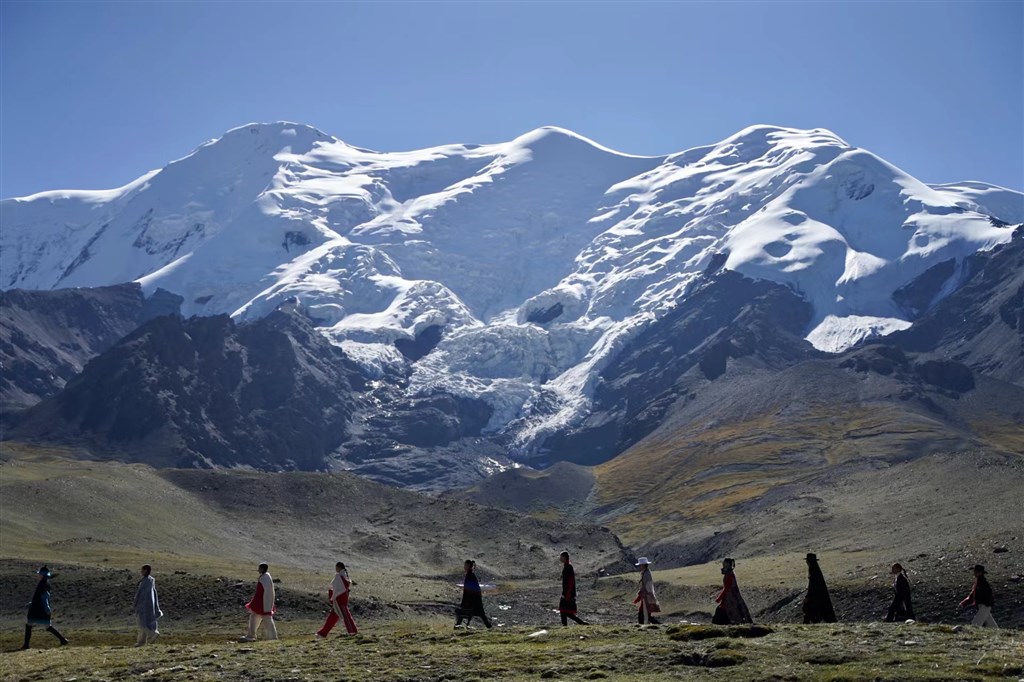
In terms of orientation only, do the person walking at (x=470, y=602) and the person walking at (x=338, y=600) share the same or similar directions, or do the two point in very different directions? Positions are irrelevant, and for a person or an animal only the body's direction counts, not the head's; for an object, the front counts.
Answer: same or similar directions

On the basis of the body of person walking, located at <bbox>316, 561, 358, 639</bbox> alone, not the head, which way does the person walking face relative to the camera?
to the viewer's left

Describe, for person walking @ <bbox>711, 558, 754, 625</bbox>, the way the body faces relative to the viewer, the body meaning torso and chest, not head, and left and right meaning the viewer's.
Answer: facing to the left of the viewer

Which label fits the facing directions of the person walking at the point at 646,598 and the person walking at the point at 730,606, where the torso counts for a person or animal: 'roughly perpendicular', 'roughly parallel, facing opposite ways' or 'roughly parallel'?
roughly parallel

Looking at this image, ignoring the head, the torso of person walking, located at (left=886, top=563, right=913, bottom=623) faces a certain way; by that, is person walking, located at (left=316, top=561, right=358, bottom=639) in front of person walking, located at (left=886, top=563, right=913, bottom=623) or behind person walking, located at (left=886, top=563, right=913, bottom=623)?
in front

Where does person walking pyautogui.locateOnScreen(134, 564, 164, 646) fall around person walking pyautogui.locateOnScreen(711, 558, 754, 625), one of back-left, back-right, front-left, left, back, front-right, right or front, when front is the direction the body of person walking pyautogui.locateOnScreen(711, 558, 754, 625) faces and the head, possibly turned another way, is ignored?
front

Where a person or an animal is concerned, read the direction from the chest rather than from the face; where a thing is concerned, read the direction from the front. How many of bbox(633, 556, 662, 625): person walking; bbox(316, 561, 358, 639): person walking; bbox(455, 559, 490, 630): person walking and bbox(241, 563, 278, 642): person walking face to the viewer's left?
4

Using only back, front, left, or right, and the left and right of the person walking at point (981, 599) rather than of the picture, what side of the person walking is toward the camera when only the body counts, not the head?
left

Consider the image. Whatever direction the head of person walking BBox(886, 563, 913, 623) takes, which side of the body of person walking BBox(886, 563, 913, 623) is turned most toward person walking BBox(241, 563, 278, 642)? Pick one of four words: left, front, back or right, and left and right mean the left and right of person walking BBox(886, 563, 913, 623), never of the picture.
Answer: front

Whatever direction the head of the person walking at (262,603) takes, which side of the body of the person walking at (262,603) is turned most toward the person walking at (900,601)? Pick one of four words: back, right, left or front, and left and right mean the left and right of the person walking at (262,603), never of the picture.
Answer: back

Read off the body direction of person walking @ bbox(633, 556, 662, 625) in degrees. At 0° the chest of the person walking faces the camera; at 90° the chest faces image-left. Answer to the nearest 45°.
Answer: approximately 90°

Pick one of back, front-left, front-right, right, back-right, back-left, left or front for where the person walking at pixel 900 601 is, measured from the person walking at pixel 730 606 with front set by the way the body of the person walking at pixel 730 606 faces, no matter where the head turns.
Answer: back-right

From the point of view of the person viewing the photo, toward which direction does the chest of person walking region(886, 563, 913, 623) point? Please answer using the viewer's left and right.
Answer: facing to the left of the viewer

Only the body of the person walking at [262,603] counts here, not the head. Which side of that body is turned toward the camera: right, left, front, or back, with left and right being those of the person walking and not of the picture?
left

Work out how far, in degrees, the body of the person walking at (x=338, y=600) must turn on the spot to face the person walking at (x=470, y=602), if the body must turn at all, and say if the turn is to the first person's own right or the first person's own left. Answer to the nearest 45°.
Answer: approximately 180°

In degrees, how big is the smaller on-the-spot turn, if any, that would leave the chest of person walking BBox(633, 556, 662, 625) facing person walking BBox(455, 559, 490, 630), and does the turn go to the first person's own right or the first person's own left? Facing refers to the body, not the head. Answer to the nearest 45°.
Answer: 0° — they already face them

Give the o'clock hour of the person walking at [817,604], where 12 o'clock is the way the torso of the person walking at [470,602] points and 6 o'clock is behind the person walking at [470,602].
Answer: the person walking at [817,604] is roughly at 7 o'clock from the person walking at [470,602].
